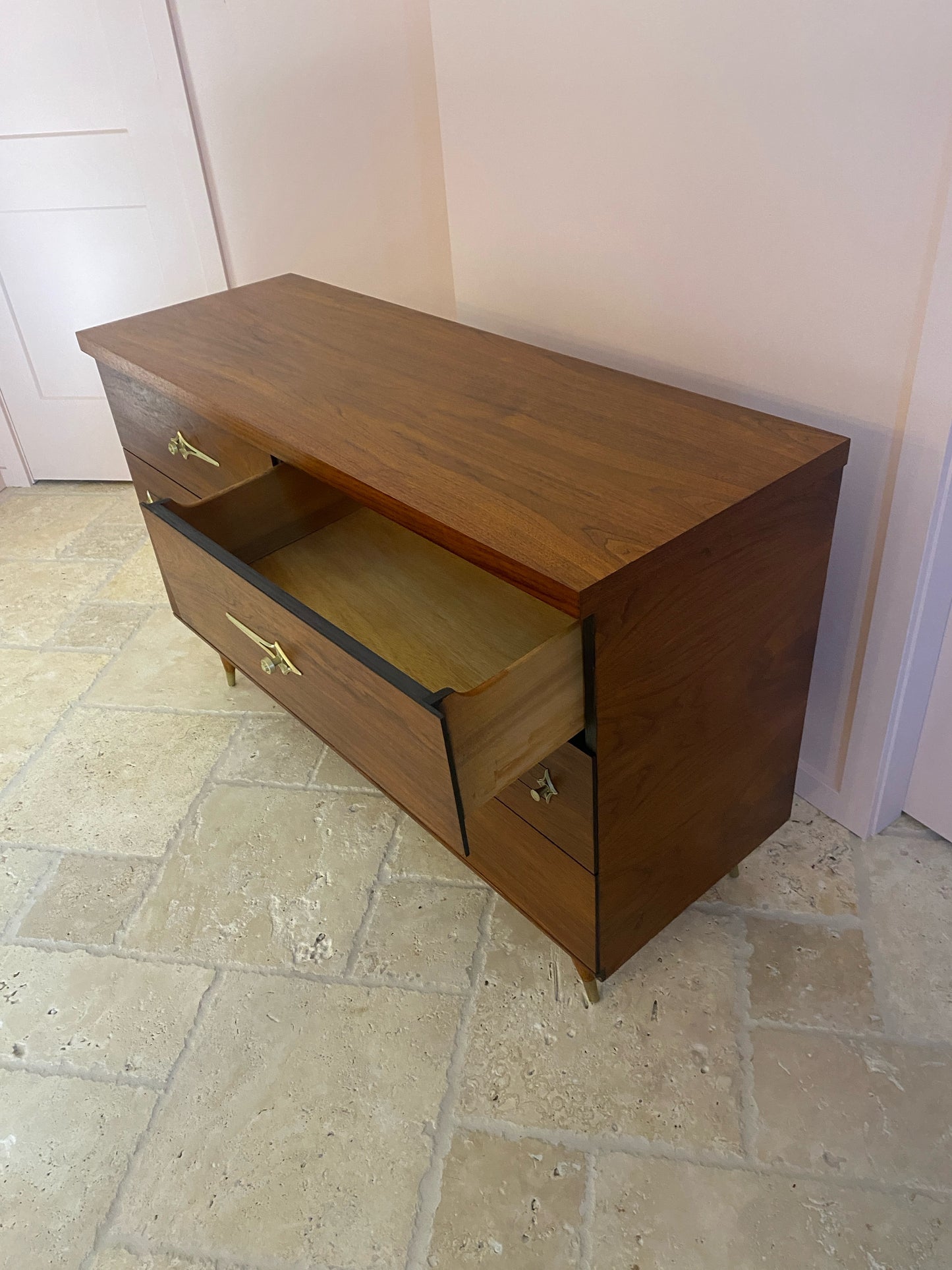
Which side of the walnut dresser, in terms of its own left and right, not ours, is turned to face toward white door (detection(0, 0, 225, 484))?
right

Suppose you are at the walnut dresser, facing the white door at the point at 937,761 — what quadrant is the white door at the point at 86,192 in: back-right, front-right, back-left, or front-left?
back-left

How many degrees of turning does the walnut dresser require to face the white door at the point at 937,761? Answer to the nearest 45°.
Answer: approximately 135° to its left

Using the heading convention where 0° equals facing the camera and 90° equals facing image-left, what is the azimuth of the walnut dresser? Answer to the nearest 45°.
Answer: approximately 45°
